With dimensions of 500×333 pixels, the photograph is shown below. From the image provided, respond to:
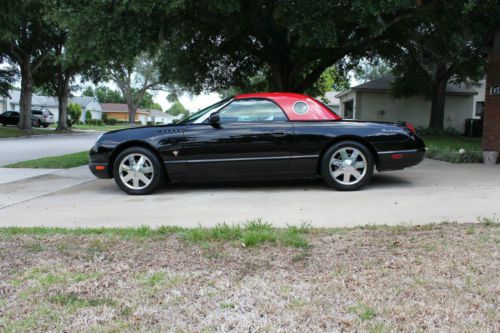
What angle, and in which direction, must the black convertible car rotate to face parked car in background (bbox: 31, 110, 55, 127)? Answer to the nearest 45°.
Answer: approximately 45° to its right

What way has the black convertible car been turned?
to the viewer's left

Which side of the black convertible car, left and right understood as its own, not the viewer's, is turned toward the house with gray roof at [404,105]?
right
